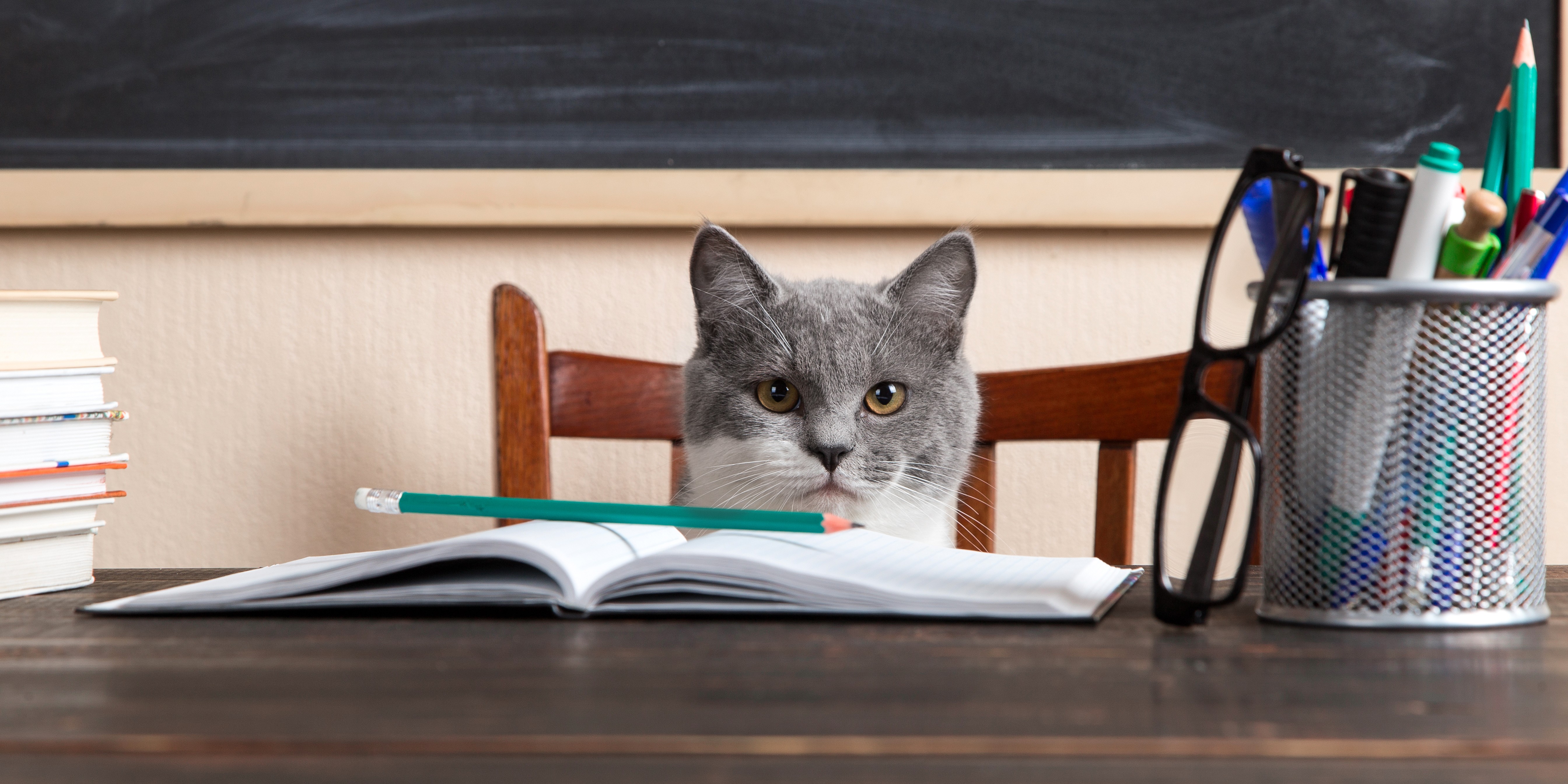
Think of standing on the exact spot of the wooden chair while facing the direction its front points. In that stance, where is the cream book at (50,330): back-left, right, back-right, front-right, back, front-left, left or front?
front-right

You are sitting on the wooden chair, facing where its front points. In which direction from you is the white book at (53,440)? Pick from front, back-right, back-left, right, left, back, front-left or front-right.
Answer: front-right

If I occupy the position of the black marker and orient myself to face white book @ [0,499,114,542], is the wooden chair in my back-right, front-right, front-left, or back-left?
front-right

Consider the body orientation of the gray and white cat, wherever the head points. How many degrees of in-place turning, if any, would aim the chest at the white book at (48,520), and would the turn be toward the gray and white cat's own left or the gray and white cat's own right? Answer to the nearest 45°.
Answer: approximately 45° to the gray and white cat's own right

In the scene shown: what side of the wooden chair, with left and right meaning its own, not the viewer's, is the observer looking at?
front

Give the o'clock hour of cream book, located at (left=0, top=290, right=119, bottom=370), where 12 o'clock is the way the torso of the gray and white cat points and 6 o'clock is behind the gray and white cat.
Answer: The cream book is roughly at 2 o'clock from the gray and white cat.

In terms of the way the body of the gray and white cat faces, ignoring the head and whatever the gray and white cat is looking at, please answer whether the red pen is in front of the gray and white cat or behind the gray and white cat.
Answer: in front

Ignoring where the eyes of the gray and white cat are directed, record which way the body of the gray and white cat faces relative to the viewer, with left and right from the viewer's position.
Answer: facing the viewer
